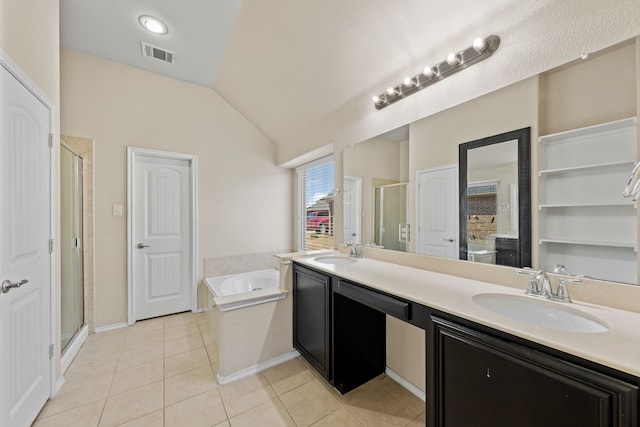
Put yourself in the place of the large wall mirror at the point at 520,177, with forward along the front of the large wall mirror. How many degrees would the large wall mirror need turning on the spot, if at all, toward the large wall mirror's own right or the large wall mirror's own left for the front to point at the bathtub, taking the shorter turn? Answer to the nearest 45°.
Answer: approximately 45° to the large wall mirror's own right

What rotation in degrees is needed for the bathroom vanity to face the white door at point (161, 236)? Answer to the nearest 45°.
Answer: approximately 45° to its right

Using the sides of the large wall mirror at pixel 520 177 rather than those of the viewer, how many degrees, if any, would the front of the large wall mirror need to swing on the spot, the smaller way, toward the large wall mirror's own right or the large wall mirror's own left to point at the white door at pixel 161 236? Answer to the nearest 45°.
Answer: approximately 45° to the large wall mirror's own right

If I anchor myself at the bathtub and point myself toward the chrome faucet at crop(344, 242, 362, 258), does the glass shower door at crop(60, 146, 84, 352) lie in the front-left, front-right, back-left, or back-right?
back-right

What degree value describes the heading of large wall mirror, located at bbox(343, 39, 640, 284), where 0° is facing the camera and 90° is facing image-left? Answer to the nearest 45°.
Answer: approximately 45°

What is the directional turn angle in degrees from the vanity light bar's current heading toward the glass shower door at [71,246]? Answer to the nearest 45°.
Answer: approximately 45° to its right
